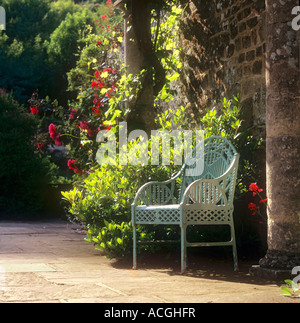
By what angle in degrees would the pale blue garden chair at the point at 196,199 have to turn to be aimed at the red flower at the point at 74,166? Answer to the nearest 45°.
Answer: approximately 90° to its right

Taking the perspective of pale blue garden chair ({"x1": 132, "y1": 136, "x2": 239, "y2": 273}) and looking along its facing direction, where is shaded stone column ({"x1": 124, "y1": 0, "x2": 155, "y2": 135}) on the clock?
The shaded stone column is roughly at 4 o'clock from the pale blue garden chair.

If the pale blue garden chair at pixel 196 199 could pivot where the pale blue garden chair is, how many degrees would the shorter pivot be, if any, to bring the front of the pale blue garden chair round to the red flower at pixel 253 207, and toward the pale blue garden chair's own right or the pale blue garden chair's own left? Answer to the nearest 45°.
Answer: approximately 180°

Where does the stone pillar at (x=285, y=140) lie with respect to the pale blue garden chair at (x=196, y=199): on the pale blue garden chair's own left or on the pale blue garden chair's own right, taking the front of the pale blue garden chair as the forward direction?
on the pale blue garden chair's own left

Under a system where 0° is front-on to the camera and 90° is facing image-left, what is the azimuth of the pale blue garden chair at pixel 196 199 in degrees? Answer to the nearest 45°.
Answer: approximately 45°
